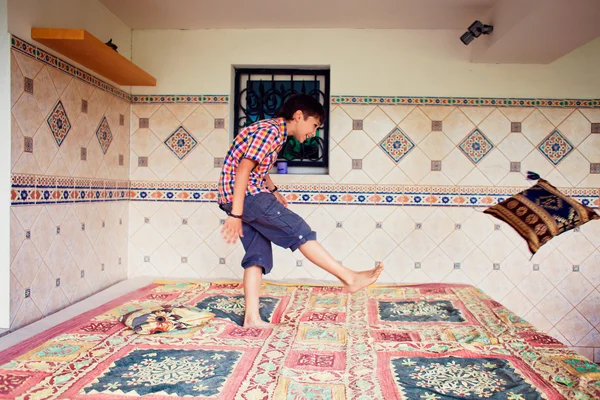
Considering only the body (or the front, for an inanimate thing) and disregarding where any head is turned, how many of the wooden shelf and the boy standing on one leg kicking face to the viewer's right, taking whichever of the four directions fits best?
2

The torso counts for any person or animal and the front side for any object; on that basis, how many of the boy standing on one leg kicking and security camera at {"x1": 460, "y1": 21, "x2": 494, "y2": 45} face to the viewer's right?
1

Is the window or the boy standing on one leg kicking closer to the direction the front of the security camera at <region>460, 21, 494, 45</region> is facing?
the boy standing on one leg kicking

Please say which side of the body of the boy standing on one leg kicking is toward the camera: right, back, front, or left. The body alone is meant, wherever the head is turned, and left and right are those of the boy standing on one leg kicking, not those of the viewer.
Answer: right

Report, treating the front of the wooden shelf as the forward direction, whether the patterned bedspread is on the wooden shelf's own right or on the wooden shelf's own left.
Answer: on the wooden shelf's own right

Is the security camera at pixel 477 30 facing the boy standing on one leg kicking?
yes

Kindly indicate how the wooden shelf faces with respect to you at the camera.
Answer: facing to the right of the viewer

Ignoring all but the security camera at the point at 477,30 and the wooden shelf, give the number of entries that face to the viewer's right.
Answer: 1

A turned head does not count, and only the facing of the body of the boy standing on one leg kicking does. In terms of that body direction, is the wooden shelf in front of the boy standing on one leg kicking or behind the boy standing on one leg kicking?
behind

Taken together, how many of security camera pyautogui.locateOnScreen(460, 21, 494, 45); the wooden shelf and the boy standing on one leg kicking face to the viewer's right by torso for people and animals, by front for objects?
2

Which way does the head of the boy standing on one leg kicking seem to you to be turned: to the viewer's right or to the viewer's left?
to the viewer's right

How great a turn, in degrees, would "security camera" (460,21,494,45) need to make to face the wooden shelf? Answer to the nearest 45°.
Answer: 0° — it already faces it

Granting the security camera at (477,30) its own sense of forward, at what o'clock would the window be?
The window is roughly at 2 o'clock from the security camera.
